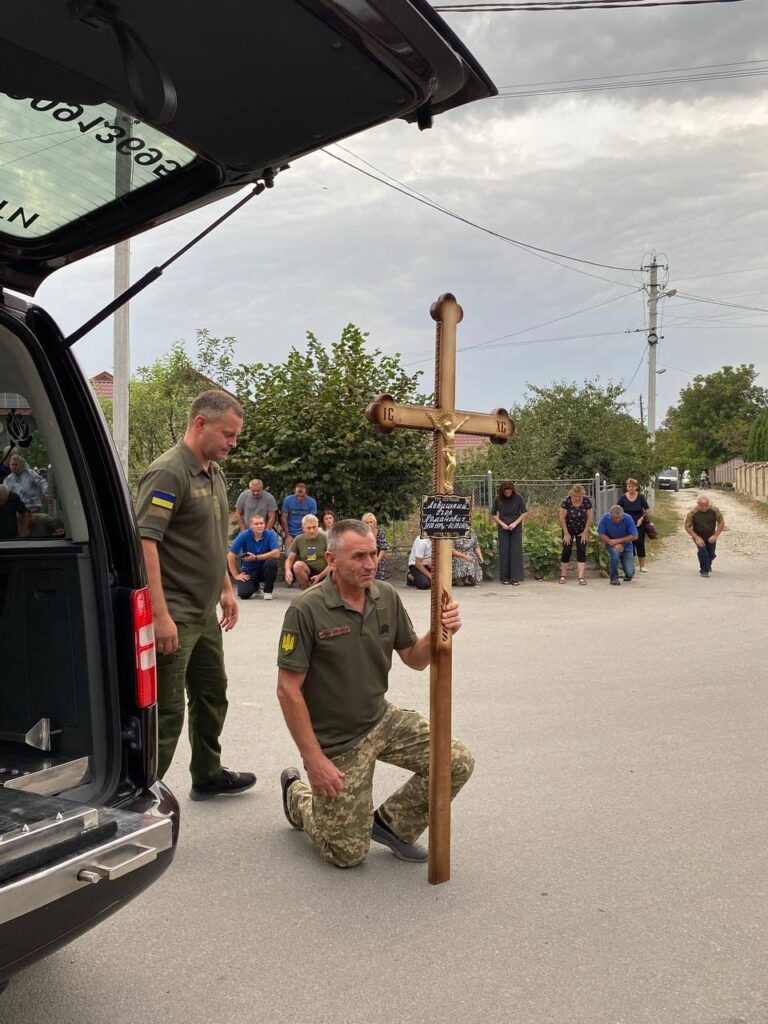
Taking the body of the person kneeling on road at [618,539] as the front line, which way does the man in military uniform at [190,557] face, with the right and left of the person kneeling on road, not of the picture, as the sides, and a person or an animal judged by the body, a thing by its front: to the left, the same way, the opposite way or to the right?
to the left

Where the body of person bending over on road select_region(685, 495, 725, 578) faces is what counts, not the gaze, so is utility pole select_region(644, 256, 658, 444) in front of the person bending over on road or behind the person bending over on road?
behind

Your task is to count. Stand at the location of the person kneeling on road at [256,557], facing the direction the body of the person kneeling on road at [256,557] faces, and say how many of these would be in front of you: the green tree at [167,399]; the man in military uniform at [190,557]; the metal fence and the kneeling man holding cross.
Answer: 2

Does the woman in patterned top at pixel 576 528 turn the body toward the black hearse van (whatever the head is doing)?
yes

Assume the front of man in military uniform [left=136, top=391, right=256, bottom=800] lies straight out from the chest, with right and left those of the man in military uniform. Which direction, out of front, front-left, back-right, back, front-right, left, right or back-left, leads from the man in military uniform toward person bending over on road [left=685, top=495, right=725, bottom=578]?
left

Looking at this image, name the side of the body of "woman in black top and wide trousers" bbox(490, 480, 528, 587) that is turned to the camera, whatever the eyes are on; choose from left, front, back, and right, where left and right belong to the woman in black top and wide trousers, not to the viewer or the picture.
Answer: front

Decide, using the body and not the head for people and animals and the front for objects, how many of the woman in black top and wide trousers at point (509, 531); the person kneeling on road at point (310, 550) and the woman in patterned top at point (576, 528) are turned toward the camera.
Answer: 3

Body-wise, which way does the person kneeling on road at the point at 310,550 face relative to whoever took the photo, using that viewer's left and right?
facing the viewer

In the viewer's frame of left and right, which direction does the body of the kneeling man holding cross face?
facing the viewer and to the right of the viewer

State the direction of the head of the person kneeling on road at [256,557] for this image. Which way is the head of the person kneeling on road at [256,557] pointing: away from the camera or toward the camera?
toward the camera

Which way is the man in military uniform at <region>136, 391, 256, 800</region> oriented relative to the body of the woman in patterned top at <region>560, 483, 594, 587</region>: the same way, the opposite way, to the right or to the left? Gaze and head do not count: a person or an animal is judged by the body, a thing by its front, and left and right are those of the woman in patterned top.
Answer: to the left

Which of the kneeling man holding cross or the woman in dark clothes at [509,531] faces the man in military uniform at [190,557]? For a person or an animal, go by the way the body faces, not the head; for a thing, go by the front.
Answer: the woman in dark clothes

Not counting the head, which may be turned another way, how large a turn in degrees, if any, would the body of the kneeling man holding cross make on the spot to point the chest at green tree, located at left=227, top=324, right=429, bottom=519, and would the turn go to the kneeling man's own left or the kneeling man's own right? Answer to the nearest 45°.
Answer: approximately 135° to the kneeling man's own left

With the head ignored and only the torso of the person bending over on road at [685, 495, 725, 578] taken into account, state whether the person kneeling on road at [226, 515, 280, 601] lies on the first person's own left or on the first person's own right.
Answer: on the first person's own right
